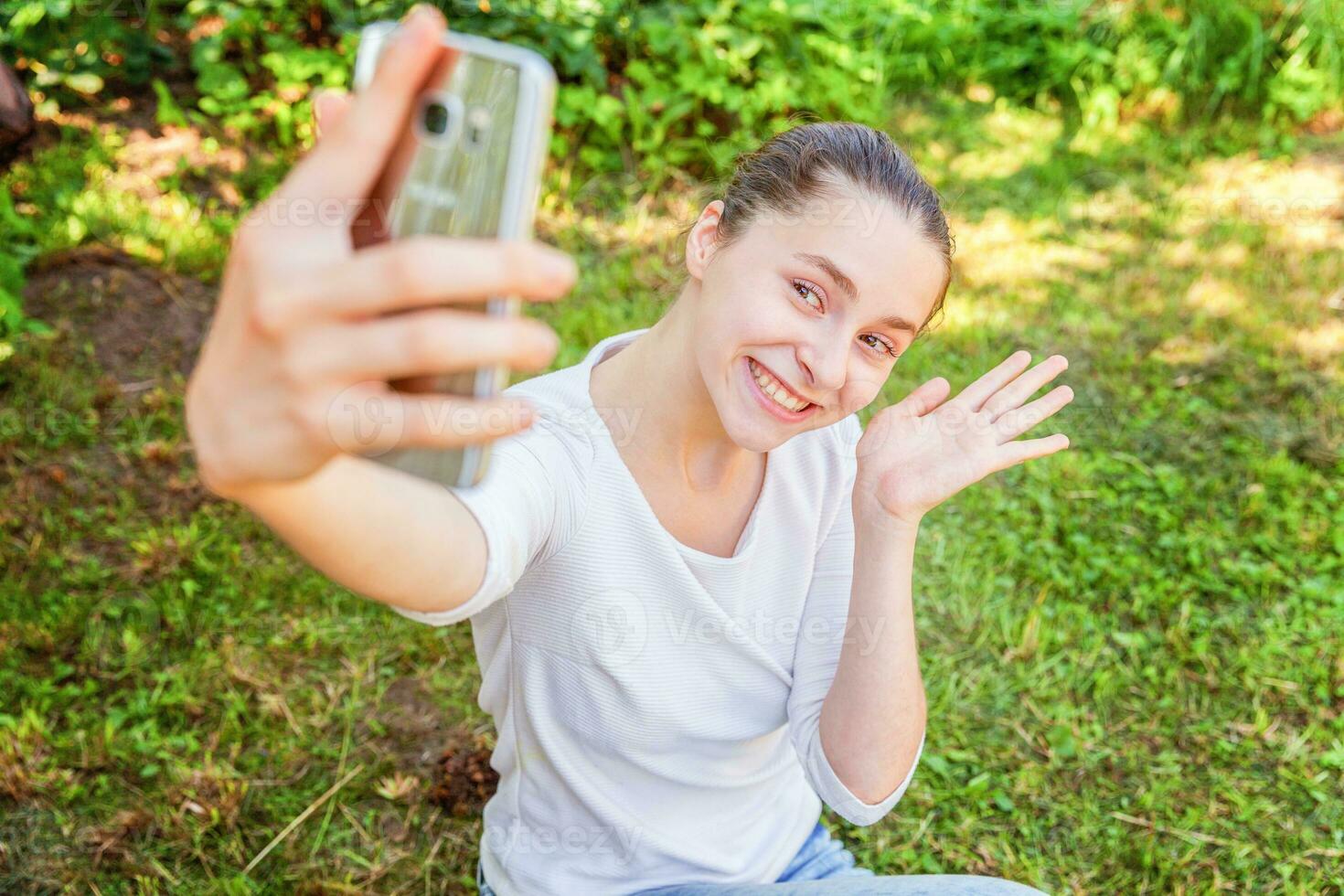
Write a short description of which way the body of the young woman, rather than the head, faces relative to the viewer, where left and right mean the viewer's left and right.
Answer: facing the viewer and to the right of the viewer

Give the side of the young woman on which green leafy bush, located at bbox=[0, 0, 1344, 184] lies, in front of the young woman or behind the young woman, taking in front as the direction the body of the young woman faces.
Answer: behind
